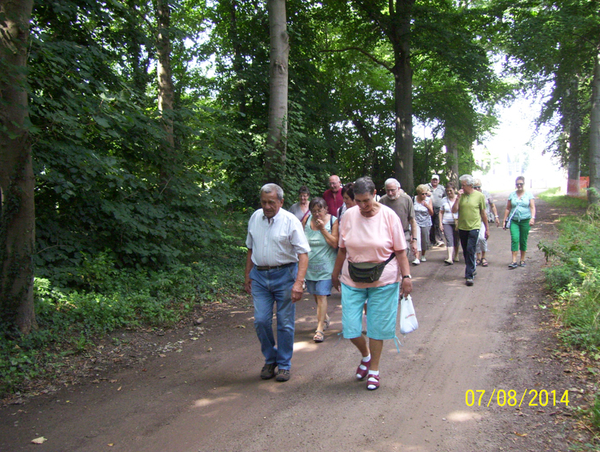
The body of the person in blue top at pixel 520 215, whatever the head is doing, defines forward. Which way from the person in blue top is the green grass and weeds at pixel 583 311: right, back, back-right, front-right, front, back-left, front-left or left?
front

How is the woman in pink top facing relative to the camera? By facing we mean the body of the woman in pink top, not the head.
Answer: toward the camera

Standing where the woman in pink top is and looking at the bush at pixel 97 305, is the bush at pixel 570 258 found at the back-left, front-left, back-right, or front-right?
back-right

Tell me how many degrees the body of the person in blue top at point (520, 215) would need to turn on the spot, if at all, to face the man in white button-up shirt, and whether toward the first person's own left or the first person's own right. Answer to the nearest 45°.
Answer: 0° — they already face them

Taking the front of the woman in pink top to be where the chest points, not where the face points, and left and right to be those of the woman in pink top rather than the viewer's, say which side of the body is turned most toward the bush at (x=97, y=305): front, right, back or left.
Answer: right

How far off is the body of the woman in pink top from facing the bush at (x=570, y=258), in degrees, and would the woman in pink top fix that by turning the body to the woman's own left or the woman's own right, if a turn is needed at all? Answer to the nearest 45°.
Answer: approximately 135° to the woman's own left

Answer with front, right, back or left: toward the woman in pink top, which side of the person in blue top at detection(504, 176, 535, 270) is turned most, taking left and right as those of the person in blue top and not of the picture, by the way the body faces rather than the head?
front

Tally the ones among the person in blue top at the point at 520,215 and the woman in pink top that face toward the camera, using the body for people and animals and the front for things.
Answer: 2

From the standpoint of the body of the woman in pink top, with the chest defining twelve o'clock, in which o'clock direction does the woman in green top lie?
The woman in green top is roughly at 5 o'clock from the woman in pink top.

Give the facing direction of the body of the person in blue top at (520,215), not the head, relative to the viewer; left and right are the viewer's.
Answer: facing the viewer

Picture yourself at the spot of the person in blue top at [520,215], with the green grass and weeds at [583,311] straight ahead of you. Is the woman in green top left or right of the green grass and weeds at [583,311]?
right

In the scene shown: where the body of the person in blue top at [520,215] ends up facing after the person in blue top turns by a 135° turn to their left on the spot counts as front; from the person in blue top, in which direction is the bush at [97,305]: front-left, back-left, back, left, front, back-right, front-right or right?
back
